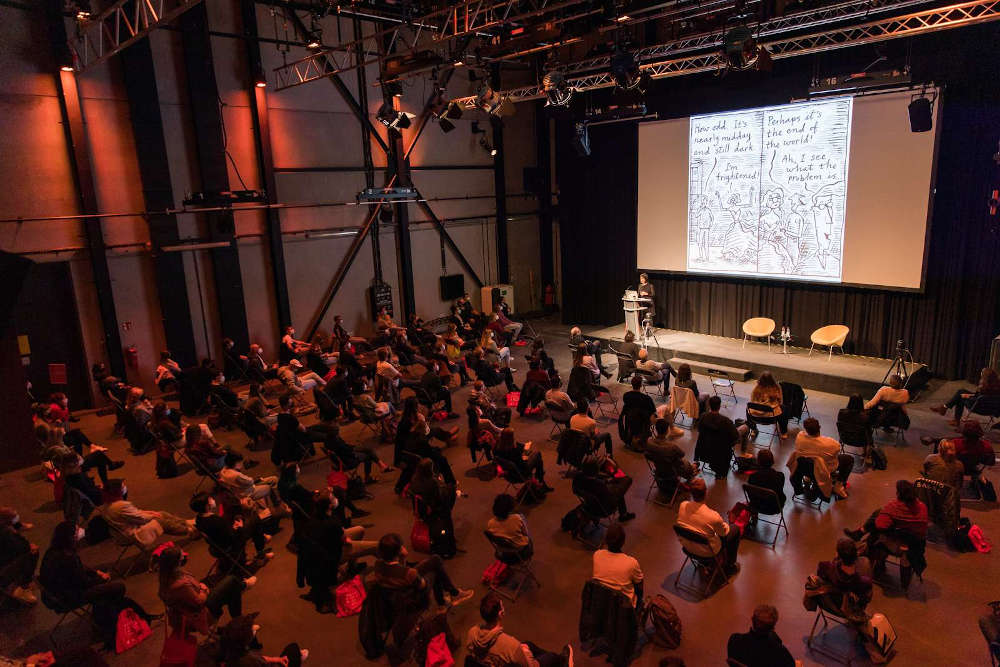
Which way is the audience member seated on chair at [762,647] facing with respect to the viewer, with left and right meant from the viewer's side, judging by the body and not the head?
facing away from the viewer

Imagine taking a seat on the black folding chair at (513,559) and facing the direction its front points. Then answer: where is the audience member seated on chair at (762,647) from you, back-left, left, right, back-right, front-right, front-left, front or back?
right

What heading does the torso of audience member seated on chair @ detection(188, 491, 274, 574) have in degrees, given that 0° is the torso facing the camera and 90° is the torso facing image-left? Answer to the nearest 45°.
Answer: approximately 270°

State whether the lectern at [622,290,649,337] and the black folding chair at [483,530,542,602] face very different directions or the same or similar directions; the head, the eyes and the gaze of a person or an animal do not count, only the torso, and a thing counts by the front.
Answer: very different directions

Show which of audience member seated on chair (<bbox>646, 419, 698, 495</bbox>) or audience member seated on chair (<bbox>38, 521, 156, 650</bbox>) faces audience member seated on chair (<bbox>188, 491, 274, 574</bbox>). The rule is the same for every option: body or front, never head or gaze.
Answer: audience member seated on chair (<bbox>38, 521, 156, 650</bbox>)

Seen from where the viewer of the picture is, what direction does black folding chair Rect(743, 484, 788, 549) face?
facing away from the viewer and to the right of the viewer

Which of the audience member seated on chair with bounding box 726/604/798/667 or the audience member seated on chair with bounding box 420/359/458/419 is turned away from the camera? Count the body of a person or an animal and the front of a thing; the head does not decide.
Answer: the audience member seated on chair with bounding box 726/604/798/667

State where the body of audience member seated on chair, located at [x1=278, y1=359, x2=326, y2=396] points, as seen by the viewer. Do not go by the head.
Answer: to the viewer's right

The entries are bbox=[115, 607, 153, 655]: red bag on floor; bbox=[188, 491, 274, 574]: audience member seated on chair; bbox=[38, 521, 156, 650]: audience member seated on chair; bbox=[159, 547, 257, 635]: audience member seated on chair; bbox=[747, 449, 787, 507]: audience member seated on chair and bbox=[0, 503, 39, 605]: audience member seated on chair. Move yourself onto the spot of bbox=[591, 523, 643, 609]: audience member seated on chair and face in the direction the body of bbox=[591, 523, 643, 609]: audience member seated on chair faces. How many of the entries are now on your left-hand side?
5

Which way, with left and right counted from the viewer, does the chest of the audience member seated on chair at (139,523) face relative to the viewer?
facing to the right of the viewer

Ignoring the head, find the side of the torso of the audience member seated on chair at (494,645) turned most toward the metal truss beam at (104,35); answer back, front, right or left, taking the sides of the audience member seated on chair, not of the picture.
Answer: left

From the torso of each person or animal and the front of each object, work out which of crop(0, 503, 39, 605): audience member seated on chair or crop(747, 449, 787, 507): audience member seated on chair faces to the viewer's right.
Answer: crop(0, 503, 39, 605): audience member seated on chair

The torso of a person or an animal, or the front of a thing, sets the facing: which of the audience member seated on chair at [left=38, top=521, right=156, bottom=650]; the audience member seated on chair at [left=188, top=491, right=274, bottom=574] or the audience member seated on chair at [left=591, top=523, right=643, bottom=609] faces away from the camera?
the audience member seated on chair at [left=591, top=523, right=643, bottom=609]

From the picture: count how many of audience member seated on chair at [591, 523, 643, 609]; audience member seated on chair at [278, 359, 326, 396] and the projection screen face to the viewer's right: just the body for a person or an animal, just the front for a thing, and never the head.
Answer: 1

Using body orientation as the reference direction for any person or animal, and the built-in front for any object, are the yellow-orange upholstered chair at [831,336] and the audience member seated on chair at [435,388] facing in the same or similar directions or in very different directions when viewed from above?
very different directions

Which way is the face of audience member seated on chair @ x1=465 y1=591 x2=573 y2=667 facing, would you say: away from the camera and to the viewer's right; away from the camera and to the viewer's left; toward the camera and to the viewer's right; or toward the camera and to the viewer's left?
away from the camera and to the viewer's right

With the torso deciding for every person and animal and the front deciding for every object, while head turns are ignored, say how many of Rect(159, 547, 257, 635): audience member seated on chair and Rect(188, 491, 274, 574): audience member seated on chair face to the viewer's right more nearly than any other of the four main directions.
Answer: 2

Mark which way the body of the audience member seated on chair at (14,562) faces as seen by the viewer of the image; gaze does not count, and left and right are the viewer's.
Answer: facing to the right of the viewer
